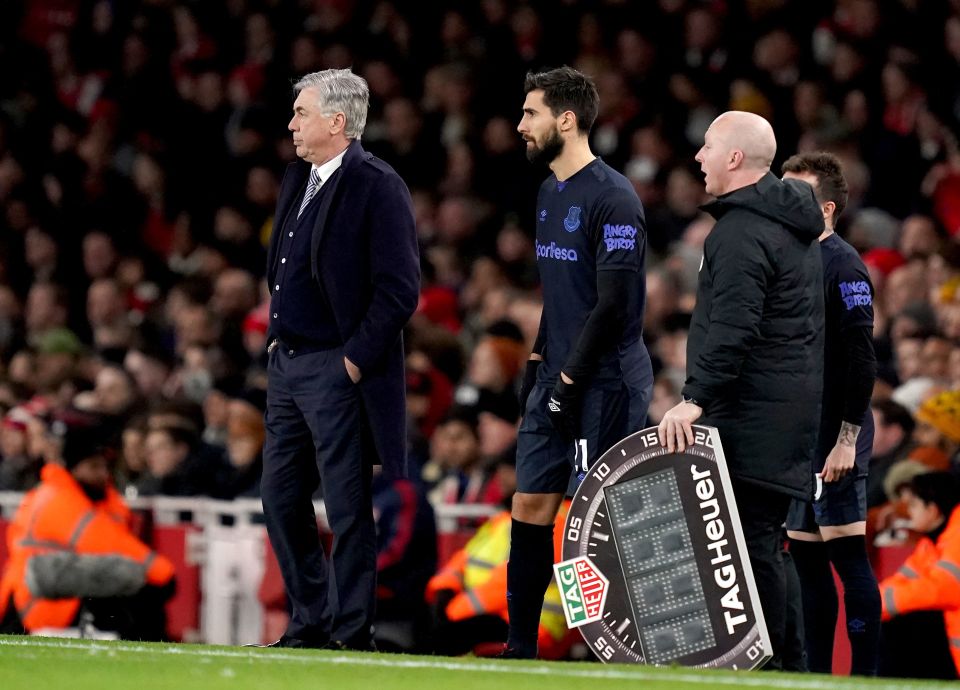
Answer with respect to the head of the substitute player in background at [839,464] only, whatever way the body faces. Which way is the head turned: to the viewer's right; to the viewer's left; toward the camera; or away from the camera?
to the viewer's left

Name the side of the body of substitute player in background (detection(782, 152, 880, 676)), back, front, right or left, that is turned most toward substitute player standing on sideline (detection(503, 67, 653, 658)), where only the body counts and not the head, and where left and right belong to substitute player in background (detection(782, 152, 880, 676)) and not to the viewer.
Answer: front

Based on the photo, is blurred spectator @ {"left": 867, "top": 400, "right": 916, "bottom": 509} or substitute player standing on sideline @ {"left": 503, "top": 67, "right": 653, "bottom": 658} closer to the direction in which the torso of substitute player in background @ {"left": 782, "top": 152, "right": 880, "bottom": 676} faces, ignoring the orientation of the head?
the substitute player standing on sideline

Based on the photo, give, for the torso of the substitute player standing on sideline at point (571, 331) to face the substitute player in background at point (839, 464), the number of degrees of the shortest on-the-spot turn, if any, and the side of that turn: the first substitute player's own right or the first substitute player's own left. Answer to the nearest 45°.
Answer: approximately 135° to the first substitute player's own left

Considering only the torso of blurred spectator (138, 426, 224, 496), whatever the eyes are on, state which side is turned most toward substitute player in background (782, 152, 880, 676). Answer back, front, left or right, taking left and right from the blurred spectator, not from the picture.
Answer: left

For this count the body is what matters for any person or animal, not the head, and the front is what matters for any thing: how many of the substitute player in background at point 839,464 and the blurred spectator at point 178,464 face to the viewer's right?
0

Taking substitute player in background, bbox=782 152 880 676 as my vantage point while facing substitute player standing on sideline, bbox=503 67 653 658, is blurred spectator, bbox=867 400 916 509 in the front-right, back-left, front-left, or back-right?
back-right

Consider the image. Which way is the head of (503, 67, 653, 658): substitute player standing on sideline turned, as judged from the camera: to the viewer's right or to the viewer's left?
to the viewer's left

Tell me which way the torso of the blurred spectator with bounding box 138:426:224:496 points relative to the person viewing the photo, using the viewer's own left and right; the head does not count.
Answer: facing the viewer and to the left of the viewer
